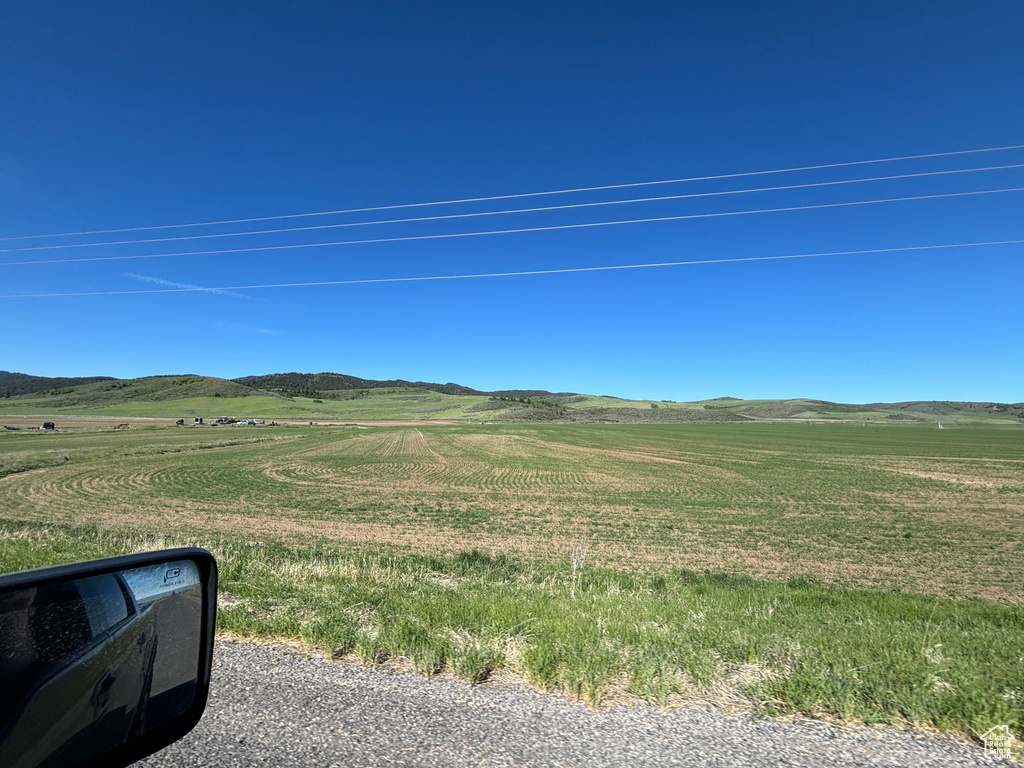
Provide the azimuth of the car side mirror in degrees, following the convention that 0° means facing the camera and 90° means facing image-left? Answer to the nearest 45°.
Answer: approximately 0°
